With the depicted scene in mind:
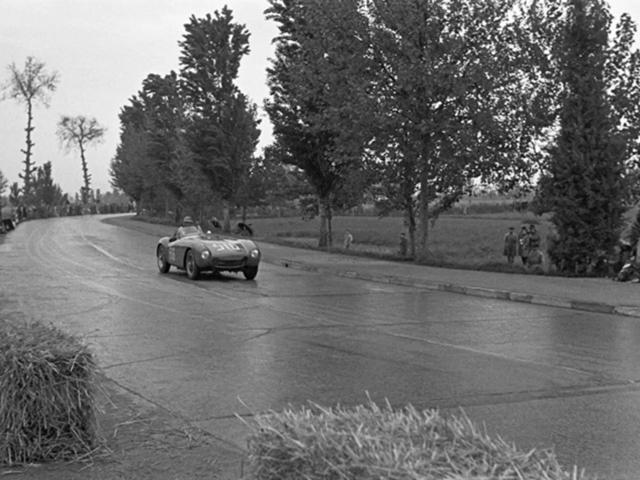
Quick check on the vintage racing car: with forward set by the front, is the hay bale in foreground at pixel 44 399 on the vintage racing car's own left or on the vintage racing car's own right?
on the vintage racing car's own right

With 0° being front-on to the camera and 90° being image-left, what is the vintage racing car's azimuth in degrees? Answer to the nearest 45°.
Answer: approximately 315°

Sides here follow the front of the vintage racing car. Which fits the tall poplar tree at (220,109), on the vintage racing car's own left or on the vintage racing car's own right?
on the vintage racing car's own left

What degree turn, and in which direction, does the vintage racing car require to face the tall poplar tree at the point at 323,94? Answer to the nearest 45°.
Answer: approximately 90° to its left

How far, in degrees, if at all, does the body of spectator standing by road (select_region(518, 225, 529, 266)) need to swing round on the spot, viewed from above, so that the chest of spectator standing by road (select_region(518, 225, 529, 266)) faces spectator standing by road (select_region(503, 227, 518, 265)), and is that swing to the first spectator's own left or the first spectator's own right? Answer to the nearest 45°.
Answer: approximately 90° to the first spectator's own right

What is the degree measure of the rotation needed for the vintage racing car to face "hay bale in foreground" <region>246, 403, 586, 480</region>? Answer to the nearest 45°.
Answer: approximately 45° to its right

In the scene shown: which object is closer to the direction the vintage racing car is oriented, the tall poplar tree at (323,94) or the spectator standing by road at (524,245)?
the spectator standing by road

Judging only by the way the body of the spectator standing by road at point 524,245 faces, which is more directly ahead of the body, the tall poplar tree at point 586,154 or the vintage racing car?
the vintage racing car

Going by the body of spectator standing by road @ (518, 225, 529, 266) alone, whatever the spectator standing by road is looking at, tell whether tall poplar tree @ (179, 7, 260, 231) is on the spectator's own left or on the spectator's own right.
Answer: on the spectator's own right
